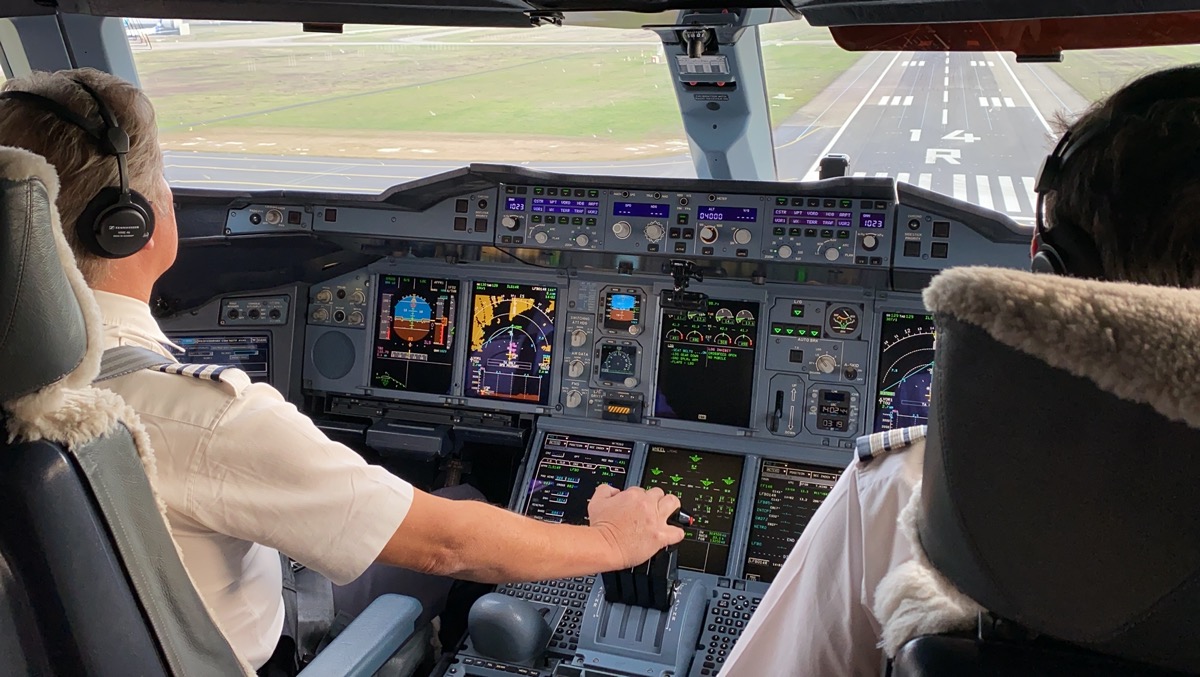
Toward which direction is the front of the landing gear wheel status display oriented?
toward the camera

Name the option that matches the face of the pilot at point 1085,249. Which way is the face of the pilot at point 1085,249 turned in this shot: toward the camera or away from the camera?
away from the camera

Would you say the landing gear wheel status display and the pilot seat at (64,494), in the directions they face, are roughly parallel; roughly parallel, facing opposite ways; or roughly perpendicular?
roughly parallel, facing opposite ways

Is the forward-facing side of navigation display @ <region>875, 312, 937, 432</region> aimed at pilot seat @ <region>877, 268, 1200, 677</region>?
yes

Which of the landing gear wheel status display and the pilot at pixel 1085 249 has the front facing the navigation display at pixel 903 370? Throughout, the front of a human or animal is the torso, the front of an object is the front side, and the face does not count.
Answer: the pilot

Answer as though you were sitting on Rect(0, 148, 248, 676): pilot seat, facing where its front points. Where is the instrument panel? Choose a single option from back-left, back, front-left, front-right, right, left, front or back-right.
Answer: front

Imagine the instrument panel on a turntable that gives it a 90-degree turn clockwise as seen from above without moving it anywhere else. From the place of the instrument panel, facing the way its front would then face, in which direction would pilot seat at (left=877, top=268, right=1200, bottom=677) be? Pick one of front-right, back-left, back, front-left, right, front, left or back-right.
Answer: left

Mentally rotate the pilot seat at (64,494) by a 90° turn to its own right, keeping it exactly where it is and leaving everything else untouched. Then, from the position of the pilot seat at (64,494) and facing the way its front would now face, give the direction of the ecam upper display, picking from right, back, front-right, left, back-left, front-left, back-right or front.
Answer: left

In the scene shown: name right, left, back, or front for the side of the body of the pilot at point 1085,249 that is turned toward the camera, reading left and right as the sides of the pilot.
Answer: back

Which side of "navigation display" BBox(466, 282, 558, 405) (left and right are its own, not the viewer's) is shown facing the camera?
front

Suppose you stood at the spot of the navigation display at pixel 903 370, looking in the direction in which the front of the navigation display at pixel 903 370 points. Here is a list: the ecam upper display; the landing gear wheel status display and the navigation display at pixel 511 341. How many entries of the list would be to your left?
0

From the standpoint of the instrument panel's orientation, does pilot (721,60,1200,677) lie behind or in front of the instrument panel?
in front

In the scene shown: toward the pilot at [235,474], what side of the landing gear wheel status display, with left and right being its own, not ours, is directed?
front

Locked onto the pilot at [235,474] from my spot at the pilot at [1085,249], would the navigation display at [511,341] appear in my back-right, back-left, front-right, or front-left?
front-right

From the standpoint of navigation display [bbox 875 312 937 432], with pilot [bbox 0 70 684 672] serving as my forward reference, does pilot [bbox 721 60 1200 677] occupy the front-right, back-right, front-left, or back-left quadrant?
front-left

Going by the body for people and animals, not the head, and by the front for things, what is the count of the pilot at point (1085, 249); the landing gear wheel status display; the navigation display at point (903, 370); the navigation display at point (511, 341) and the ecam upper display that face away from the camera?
1

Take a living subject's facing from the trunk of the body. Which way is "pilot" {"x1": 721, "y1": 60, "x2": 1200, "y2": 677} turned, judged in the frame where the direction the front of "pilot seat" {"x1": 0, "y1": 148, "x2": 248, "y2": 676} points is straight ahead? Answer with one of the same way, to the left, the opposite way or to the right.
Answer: the same way

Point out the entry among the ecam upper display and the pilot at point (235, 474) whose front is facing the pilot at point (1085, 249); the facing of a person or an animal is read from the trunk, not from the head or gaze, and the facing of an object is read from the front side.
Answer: the ecam upper display
